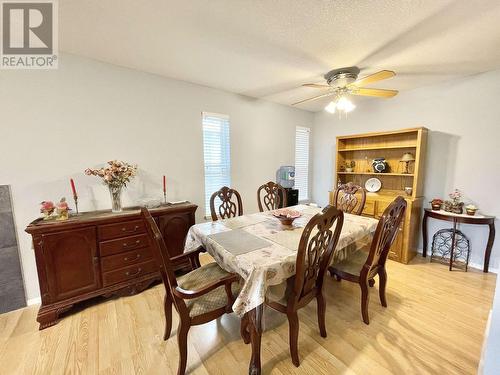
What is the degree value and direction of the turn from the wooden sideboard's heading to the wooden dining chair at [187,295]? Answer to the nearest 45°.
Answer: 0° — it already faces it

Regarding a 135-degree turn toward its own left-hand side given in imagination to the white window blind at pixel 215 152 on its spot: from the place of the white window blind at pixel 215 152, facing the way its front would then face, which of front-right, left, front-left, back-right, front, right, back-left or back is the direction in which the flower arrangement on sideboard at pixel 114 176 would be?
back-left

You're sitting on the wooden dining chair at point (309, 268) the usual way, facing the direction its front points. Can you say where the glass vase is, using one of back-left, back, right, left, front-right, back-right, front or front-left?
front-left

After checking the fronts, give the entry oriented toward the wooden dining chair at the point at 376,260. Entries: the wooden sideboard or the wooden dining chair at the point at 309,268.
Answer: the wooden sideboard

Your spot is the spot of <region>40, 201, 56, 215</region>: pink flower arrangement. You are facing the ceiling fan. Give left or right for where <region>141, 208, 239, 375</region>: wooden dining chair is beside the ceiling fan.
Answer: right

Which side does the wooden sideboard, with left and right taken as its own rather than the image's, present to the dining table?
front

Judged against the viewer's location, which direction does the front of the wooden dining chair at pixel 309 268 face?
facing away from the viewer and to the left of the viewer

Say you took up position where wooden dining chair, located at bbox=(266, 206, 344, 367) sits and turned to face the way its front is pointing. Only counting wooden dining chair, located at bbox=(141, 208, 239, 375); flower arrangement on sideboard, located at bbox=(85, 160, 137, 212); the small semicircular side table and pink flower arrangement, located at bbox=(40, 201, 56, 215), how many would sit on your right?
1

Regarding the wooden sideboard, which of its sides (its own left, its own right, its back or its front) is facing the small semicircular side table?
front

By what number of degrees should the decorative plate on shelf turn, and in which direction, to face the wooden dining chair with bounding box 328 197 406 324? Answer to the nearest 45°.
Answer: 0° — it already faces it

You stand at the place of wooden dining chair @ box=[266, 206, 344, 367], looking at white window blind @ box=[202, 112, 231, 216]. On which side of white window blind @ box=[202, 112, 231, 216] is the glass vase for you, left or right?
left

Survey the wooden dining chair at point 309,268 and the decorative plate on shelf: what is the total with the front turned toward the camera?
1

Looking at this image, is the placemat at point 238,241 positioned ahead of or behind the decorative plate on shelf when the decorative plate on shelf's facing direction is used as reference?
ahead

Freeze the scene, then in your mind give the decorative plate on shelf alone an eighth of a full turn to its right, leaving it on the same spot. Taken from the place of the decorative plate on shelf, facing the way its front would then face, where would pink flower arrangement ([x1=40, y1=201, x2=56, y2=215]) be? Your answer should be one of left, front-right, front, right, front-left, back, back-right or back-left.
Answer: front

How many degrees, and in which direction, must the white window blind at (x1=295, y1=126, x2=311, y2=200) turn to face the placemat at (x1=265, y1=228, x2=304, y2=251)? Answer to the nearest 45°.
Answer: approximately 45° to its right
